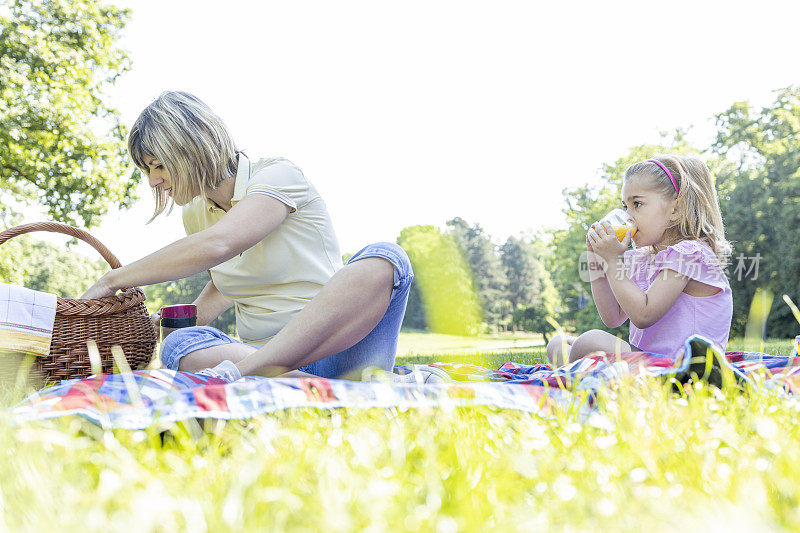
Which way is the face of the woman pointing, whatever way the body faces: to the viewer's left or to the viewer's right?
to the viewer's left

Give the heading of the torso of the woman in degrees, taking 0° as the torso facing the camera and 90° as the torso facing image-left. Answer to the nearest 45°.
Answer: approximately 45°

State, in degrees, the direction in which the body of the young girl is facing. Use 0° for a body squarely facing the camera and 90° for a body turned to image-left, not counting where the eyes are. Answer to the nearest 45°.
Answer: approximately 90°
